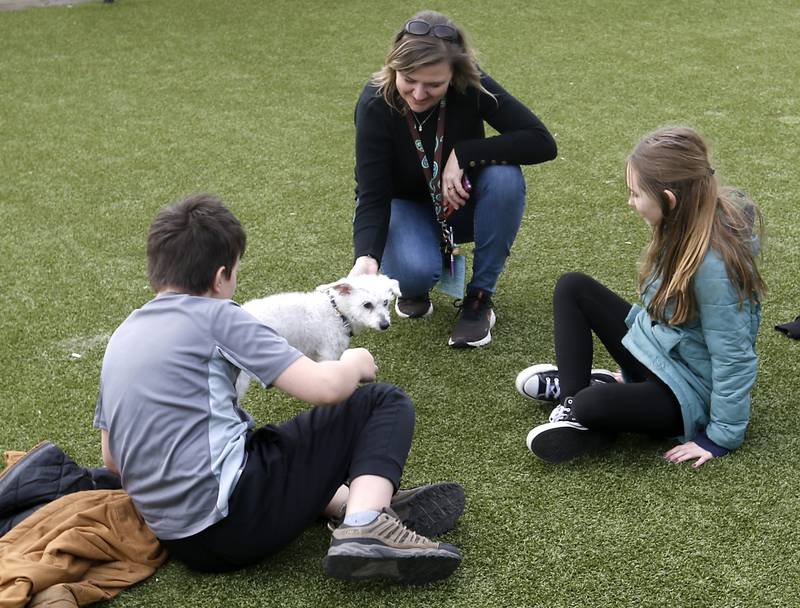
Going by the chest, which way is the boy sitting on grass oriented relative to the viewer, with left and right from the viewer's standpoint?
facing away from the viewer and to the right of the viewer

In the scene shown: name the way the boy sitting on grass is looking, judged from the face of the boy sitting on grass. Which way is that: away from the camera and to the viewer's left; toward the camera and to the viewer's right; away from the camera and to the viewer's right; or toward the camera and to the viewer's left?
away from the camera and to the viewer's right

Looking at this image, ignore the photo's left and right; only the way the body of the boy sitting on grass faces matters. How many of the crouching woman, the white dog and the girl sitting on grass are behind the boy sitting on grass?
0

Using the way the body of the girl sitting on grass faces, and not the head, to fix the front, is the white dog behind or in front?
in front

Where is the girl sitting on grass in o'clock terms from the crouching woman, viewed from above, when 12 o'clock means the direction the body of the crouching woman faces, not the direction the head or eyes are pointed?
The girl sitting on grass is roughly at 11 o'clock from the crouching woman.

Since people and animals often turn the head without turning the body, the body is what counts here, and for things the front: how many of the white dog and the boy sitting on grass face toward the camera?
0

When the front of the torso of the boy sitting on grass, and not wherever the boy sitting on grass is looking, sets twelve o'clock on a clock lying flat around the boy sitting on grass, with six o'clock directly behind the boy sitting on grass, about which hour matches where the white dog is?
The white dog is roughly at 11 o'clock from the boy sitting on grass.

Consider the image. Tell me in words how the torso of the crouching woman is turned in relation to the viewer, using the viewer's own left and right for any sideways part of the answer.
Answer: facing the viewer

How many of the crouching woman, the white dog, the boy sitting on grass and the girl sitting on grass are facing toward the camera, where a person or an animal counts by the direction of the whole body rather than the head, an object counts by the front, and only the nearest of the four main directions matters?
1

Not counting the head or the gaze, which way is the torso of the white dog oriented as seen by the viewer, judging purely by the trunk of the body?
to the viewer's right

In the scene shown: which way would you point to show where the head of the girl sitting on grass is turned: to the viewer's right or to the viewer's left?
to the viewer's left

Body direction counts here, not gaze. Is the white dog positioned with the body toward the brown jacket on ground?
no

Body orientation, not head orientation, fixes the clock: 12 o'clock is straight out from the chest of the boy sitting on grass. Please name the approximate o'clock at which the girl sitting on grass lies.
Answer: The girl sitting on grass is roughly at 1 o'clock from the boy sitting on grass.

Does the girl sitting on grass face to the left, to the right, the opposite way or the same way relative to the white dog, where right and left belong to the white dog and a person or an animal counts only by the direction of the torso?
the opposite way

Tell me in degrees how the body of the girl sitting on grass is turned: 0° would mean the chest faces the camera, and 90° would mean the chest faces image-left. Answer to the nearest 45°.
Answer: approximately 90°
